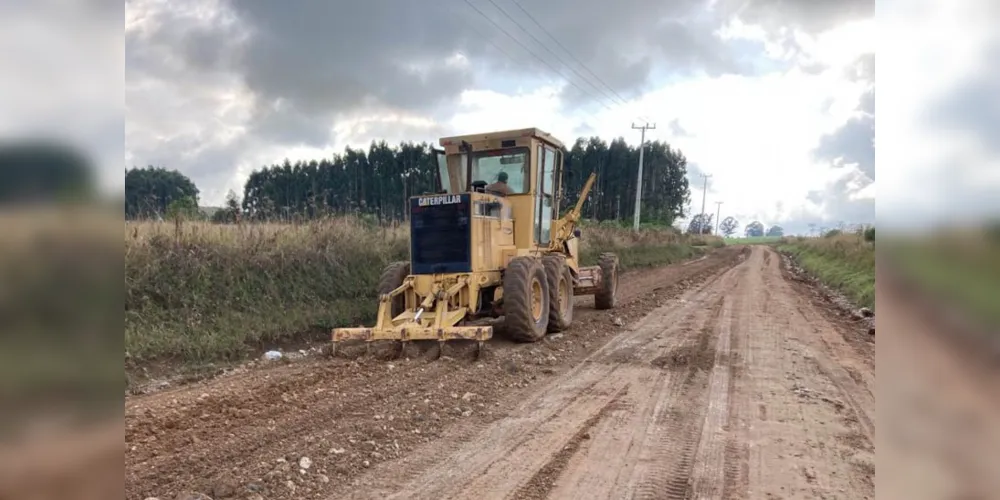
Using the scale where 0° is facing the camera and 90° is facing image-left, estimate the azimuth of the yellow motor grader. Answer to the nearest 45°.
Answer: approximately 225°

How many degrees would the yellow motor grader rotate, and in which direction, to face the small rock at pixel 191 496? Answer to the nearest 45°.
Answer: approximately 135° to its right

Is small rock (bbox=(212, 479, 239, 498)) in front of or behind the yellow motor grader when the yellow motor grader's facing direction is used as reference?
behind

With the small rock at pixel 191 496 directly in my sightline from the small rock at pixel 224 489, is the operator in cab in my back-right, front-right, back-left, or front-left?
back-right
